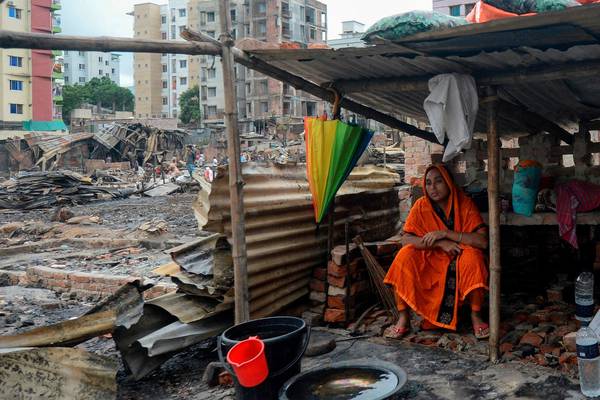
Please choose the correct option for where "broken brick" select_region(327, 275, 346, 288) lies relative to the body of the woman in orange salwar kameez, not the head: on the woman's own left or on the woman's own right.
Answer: on the woman's own right

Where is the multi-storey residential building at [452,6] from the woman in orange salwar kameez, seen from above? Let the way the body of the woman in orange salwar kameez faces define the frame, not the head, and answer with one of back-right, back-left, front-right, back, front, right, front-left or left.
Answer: back

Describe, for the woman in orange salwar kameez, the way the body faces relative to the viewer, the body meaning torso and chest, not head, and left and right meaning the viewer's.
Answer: facing the viewer

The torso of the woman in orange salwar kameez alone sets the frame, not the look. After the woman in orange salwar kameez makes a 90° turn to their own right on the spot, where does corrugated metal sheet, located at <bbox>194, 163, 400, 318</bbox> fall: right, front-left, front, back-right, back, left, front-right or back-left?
front

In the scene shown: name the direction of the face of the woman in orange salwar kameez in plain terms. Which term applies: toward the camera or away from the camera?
toward the camera

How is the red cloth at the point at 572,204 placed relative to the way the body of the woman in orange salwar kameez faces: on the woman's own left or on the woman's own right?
on the woman's own left

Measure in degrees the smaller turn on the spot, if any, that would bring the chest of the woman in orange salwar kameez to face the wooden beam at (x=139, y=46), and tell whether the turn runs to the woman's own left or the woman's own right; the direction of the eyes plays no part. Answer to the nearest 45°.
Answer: approximately 45° to the woman's own right
